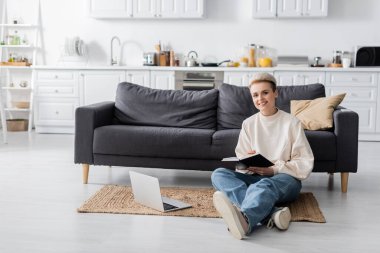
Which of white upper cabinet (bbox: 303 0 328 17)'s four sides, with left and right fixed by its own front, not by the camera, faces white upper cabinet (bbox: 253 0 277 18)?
right

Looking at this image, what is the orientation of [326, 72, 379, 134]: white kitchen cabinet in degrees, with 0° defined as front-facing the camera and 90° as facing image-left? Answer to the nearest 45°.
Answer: approximately 0°

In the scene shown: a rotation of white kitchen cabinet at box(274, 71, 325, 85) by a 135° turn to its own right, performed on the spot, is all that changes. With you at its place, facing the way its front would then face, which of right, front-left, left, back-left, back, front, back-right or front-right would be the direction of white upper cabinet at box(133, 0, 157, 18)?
front-left

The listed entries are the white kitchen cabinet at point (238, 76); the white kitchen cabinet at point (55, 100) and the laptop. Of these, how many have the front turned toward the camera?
2

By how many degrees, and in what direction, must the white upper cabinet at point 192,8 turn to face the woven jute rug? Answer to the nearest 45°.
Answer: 0° — it already faces it

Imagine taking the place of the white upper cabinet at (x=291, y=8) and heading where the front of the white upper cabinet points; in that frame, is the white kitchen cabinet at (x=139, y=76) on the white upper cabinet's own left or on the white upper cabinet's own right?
on the white upper cabinet's own right
